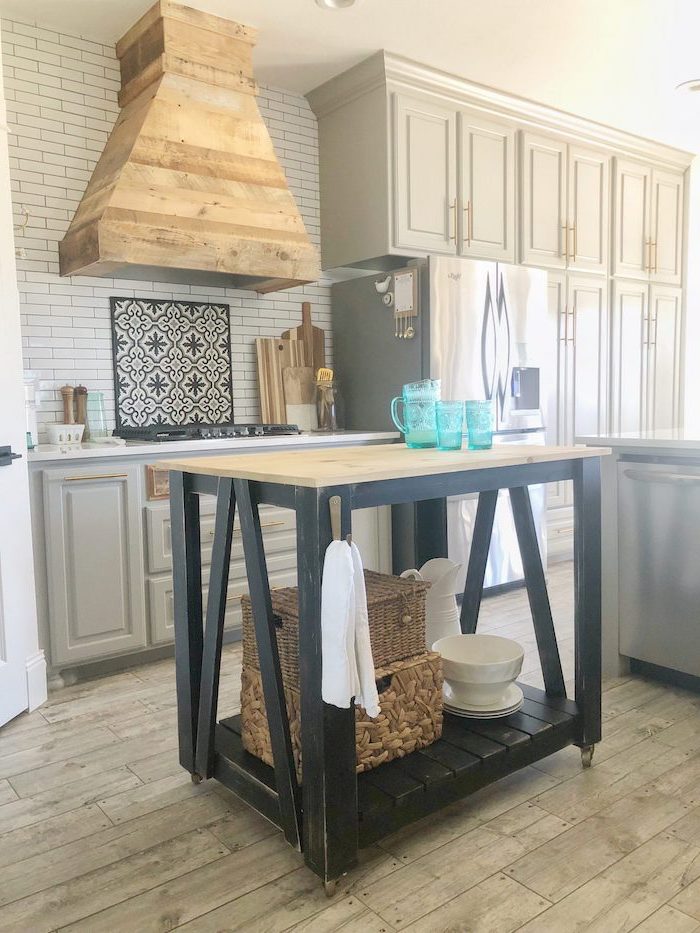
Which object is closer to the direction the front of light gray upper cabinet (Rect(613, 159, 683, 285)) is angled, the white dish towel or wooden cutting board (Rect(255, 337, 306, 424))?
the white dish towel

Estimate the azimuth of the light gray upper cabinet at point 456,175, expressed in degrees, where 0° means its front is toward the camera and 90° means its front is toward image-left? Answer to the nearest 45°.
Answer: approximately 315°

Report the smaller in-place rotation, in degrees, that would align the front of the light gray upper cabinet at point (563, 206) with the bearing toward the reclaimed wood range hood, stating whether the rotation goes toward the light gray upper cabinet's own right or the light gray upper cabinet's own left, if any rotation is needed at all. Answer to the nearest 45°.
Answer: approximately 90° to the light gray upper cabinet's own right

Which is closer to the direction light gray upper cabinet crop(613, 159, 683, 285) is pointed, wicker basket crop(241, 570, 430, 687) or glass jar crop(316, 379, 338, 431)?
the wicker basket

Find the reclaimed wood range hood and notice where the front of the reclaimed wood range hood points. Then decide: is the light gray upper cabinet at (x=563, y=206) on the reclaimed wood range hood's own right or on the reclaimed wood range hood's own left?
on the reclaimed wood range hood's own left

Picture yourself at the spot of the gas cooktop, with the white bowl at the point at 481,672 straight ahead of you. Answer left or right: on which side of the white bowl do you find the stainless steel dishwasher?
left

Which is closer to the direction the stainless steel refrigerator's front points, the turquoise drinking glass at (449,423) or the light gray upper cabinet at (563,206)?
the turquoise drinking glass

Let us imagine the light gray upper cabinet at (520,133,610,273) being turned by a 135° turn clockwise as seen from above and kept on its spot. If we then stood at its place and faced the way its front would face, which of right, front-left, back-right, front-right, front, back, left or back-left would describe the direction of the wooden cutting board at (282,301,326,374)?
front-left
